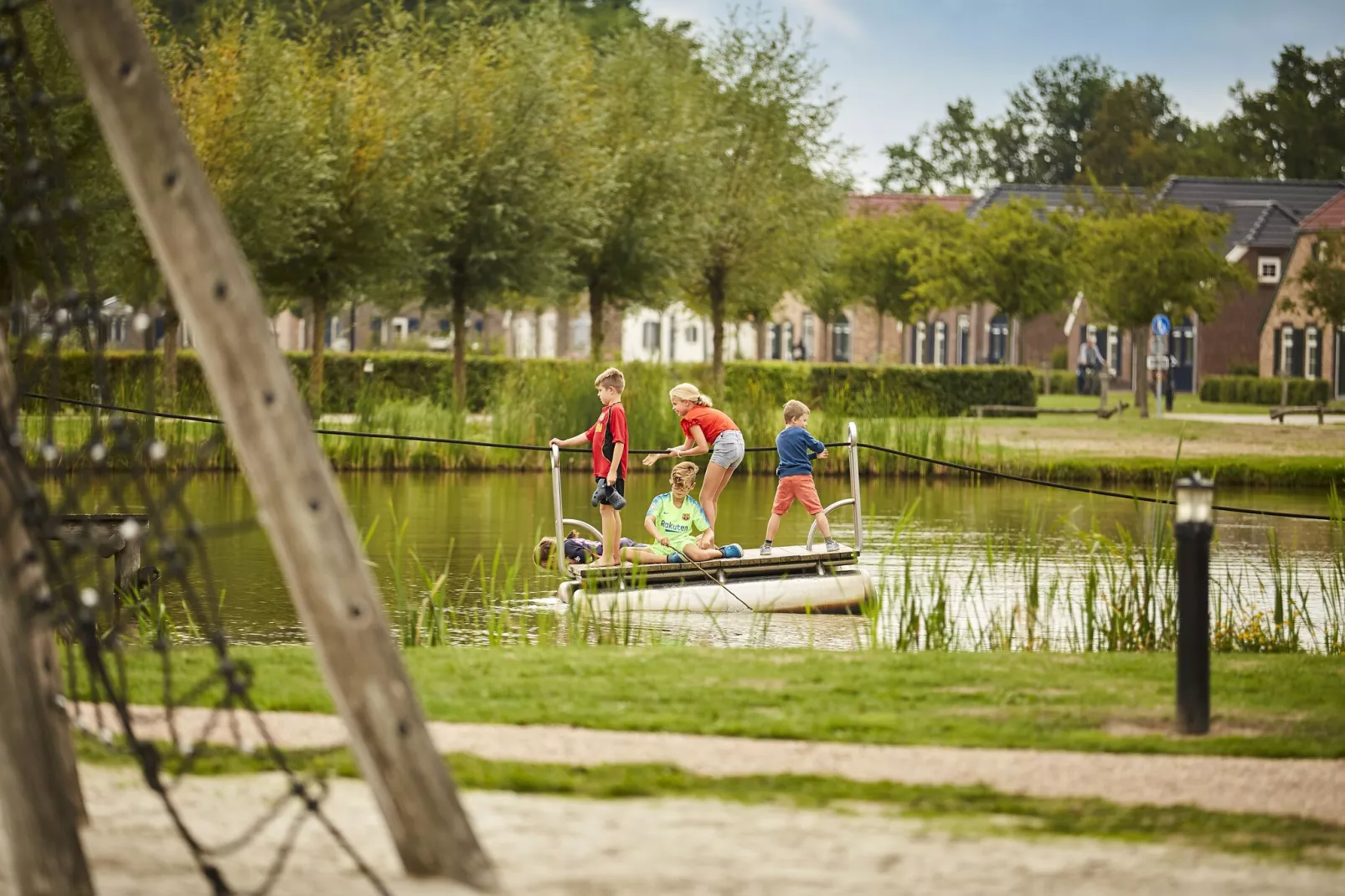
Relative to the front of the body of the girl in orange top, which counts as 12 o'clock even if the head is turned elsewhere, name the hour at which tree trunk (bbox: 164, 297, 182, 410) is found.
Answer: The tree trunk is roughly at 2 o'clock from the girl in orange top.

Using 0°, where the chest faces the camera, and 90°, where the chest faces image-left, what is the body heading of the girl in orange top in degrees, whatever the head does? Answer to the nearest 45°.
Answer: approximately 90°

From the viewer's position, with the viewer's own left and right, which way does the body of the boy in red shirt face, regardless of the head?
facing to the left of the viewer

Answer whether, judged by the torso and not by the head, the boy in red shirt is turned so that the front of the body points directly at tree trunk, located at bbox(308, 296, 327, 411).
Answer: no

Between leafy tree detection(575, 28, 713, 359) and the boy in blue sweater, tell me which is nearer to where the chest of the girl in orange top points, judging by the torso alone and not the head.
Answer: the leafy tree

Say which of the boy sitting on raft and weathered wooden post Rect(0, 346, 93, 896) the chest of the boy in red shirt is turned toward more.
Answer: the weathered wooden post

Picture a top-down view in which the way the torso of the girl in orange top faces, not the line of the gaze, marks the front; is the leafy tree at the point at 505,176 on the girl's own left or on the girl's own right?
on the girl's own right

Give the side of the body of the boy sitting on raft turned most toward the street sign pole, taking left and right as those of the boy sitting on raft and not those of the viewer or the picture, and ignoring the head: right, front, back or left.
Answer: back

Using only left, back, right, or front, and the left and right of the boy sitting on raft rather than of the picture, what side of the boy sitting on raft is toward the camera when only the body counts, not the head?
front

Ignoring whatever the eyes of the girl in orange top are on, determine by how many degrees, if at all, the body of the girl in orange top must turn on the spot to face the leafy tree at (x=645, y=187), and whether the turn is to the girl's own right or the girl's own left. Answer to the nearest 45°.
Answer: approximately 90° to the girl's own right

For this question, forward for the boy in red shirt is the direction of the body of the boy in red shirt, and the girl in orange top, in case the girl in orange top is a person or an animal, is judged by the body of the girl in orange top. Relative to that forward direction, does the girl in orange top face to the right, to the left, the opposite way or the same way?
the same way

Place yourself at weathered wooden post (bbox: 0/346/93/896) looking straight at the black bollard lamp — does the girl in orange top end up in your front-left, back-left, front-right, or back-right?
front-left

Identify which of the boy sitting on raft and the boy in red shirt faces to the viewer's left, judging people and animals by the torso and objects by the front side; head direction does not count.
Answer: the boy in red shirt

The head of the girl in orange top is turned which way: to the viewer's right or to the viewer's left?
to the viewer's left

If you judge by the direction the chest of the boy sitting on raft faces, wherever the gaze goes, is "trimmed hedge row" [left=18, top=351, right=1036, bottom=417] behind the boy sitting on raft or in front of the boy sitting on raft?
behind

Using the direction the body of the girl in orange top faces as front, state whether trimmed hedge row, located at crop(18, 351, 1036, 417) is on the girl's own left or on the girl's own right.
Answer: on the girl's own right

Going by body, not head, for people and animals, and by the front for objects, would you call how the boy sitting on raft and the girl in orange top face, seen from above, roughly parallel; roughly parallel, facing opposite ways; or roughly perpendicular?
roughly perpendicular
